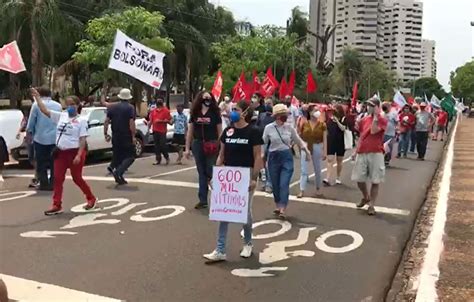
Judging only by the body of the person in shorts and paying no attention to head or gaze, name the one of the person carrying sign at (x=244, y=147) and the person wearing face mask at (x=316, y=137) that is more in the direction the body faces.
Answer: the person carrying sign

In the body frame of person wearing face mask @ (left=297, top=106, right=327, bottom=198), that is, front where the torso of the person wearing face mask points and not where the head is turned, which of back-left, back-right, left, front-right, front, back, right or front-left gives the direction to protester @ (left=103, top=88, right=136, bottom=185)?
right

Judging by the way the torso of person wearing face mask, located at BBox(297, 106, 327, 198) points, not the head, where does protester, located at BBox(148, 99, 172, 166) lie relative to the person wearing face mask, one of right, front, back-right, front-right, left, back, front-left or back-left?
back-right

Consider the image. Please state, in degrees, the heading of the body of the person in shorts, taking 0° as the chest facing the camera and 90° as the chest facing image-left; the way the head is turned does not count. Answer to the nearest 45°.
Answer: approximately 45°

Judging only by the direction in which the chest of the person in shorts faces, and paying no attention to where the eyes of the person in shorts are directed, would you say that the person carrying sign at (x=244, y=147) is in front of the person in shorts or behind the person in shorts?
in front

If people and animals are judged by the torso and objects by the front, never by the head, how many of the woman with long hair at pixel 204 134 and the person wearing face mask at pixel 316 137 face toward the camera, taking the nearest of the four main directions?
2

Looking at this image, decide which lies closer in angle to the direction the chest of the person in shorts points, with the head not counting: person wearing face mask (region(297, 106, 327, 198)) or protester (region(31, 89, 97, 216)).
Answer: the protester

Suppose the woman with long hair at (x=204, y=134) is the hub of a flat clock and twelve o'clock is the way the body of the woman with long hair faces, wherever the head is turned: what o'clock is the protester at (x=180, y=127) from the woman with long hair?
The protester is roughly at 6 o'clock from the woman with long hair.

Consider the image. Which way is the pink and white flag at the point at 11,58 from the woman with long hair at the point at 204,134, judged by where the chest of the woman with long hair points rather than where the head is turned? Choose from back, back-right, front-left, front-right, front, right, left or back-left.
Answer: back-right

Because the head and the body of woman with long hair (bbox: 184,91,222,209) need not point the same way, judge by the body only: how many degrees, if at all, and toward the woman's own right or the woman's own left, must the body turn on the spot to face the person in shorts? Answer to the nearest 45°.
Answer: approximately 90° to the woman's own left

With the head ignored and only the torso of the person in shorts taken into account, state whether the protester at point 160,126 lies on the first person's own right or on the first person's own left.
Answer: on the first person's own right
